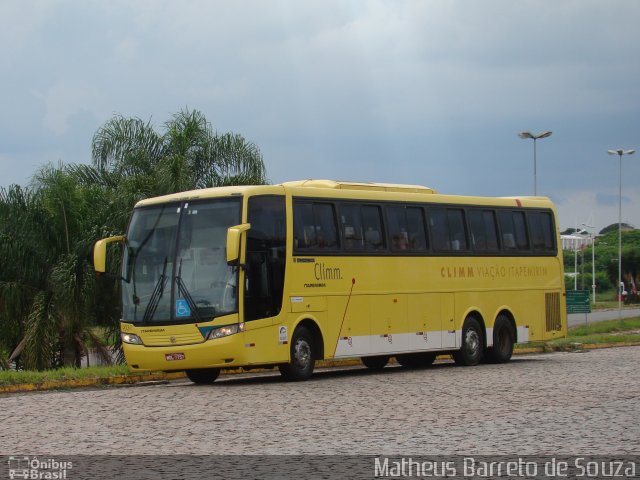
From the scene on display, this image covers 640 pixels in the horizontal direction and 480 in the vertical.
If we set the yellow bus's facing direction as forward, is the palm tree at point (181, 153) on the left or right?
on its right

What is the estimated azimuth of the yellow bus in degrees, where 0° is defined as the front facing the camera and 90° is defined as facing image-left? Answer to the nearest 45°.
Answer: approximately 45°

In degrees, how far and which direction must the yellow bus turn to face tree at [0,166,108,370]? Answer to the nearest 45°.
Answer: approximately 90° to its right
